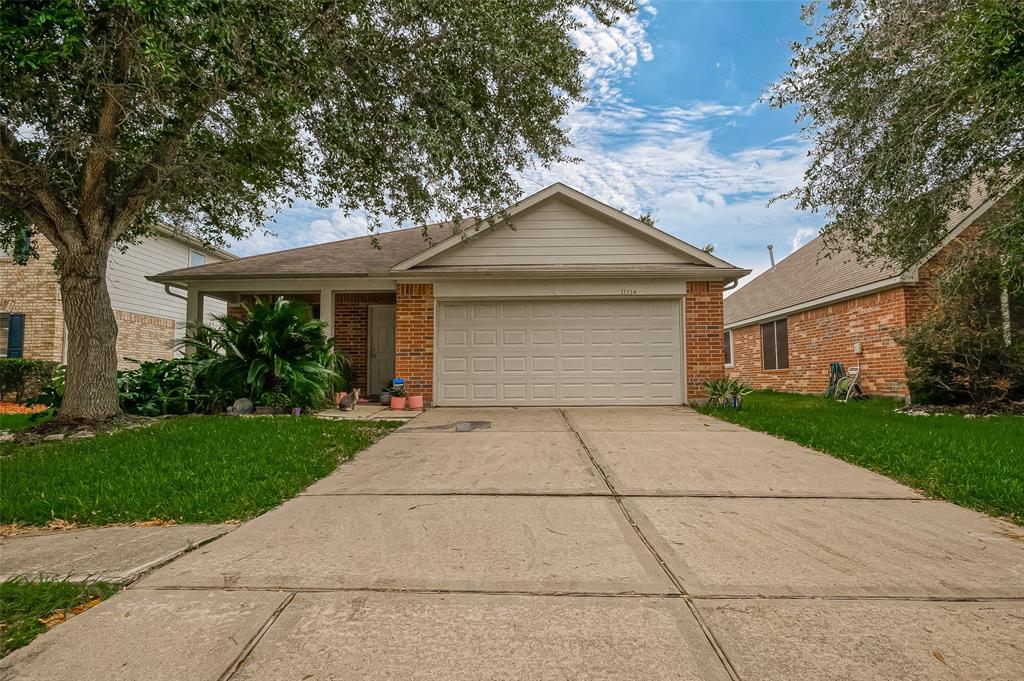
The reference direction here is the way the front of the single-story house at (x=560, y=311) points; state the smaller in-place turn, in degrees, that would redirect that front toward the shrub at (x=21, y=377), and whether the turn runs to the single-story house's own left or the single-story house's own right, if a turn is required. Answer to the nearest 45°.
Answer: approximately 90° to the single-story house's own right

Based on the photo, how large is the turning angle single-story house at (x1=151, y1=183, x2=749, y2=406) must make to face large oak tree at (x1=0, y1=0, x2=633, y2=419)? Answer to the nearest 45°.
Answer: approximately 45° to its right

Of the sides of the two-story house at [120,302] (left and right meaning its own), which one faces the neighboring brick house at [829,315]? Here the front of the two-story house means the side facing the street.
left

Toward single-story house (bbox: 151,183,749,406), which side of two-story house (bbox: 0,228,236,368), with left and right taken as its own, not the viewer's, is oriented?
left

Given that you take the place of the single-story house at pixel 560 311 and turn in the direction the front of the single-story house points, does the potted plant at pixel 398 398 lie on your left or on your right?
on your right

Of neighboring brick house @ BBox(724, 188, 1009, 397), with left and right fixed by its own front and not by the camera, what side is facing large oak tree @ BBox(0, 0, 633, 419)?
right

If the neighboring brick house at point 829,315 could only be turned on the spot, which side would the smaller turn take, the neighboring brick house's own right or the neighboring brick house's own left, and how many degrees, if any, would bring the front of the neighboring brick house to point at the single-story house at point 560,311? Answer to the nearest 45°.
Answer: approximately 90° to the neighboring brick house's own right
